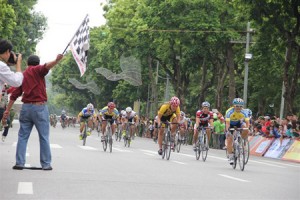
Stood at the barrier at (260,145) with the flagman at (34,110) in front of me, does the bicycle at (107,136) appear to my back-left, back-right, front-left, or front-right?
front-right

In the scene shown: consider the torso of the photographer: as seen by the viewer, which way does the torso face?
to the viewer's right

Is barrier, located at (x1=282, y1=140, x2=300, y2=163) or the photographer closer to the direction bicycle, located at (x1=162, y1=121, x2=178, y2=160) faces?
the photographer

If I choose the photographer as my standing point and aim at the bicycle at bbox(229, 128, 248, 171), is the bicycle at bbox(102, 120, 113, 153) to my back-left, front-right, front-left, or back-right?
front-left

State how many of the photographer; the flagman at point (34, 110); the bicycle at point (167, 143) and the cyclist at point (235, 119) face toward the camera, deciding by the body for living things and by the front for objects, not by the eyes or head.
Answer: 2

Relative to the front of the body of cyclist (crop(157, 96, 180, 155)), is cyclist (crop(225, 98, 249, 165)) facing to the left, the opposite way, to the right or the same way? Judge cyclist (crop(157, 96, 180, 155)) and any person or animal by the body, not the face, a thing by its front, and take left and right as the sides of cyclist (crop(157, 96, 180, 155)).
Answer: the same way

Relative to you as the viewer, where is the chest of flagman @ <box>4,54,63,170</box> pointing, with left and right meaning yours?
facing away from the viewer

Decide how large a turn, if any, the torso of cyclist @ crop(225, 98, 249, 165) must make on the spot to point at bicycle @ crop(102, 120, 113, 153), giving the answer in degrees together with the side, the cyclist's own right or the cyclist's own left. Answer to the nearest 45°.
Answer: approximately 135° to the cyclist's own right

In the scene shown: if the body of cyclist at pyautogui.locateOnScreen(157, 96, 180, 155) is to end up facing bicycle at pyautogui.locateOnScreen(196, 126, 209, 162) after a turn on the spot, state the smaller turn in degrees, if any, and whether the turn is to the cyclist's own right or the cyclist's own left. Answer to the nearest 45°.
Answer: approximately 135° to the cyclist's own left

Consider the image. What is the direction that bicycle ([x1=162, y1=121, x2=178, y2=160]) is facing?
toward the camera

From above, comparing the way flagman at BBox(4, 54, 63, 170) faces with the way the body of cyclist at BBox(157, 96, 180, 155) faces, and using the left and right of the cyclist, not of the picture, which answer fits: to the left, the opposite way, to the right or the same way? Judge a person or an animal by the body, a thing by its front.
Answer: the opposite way
